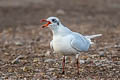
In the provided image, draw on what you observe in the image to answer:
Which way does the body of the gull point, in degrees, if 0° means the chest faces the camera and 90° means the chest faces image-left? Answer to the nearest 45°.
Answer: approximately 45°

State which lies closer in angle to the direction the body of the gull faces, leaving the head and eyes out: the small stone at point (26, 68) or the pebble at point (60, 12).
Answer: the small stone

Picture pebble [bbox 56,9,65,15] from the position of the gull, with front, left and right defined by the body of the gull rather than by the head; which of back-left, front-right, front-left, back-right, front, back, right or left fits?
back-right
